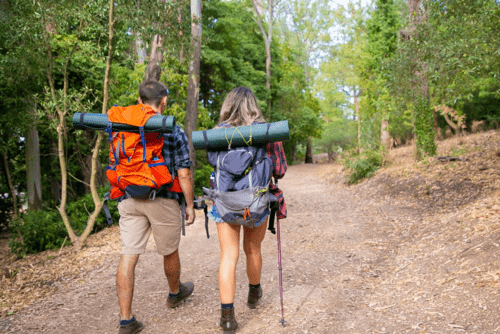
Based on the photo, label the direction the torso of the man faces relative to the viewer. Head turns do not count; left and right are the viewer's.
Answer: facing away from the viewer and to the right of the viewer

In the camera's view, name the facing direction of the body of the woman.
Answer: away from the camera

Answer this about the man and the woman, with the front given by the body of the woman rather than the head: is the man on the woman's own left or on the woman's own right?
on the woman's own left

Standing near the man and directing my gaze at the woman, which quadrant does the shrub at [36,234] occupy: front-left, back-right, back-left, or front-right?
back-left

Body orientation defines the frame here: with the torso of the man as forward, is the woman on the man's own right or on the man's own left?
on the man's own right

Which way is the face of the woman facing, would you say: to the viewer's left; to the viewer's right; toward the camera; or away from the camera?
away from the camera

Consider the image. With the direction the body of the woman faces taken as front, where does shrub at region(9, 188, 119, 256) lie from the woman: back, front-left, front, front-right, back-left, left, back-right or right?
front-left
